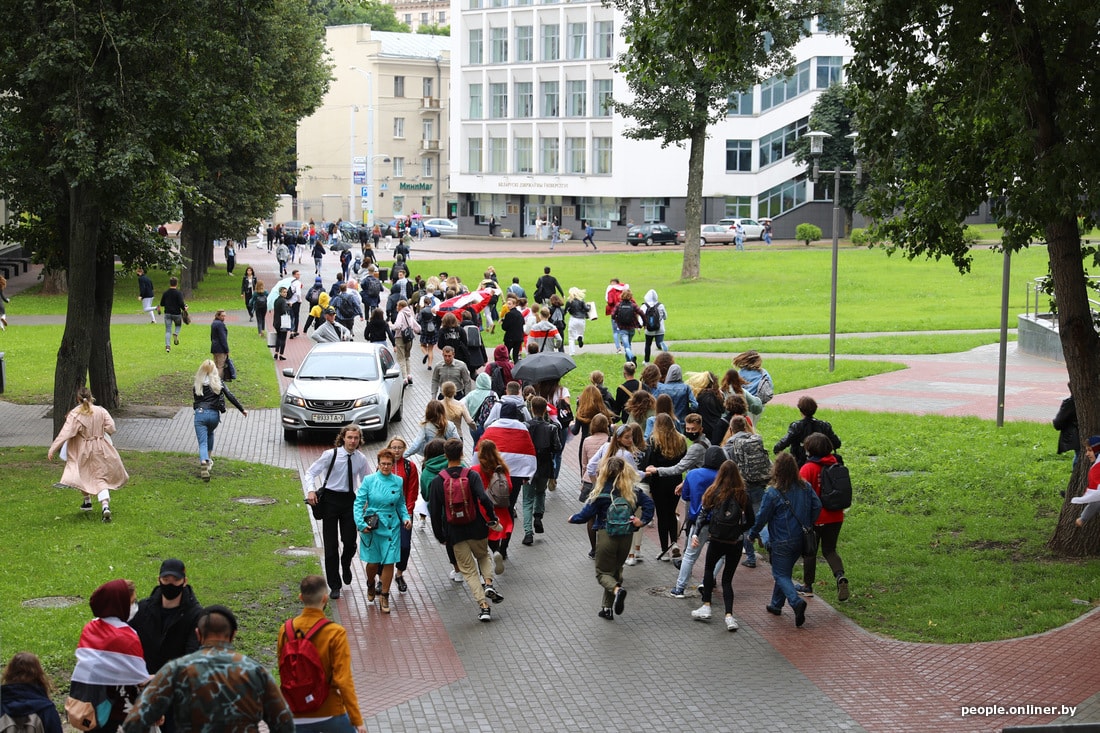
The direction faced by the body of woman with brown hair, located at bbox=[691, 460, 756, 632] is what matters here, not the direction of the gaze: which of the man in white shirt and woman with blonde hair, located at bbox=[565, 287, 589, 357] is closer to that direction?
the woman with blonde hair

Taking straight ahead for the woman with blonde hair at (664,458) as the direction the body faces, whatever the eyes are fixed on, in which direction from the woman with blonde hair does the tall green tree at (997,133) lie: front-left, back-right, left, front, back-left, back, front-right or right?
right

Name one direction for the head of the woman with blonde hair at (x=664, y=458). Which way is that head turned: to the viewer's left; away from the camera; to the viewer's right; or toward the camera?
away from the camera

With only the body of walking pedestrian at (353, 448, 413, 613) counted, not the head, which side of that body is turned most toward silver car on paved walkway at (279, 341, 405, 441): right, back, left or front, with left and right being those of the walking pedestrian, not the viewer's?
back

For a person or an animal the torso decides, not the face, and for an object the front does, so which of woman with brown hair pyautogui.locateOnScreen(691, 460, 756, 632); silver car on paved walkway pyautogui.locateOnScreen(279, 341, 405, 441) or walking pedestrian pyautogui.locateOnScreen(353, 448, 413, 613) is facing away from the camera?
the woman with brown hair

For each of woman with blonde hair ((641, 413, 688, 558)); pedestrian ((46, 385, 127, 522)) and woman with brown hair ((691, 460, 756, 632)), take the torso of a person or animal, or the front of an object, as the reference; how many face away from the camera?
3

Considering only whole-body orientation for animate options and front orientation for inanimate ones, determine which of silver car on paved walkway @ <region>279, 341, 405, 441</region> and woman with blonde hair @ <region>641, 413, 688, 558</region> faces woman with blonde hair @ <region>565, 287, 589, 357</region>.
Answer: woman with blonde hair @ <region>641, 413, 688, 558</region>

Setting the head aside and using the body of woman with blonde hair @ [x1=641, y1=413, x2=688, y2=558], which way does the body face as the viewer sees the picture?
away from the camera

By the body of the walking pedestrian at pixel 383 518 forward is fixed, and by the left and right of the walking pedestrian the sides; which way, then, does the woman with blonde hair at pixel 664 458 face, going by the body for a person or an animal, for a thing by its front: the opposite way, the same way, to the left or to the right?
the opposite way

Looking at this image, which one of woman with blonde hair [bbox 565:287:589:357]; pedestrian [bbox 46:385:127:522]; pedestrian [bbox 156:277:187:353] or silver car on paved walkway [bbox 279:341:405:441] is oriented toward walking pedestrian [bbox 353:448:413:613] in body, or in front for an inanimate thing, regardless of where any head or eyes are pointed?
the silver car on paved walkway

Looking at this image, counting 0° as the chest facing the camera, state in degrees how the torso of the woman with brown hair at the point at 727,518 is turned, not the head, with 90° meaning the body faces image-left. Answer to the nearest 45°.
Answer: approximately 180°
